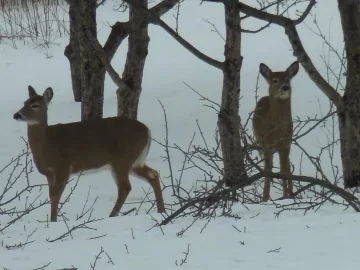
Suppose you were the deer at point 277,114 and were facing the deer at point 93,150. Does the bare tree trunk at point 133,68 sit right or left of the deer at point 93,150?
right

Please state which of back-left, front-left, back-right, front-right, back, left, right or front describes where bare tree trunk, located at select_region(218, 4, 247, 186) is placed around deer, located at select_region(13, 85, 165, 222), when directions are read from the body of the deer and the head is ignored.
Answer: back

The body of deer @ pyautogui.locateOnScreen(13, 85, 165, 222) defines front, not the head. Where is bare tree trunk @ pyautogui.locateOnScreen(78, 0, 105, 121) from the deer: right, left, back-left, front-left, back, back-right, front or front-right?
right

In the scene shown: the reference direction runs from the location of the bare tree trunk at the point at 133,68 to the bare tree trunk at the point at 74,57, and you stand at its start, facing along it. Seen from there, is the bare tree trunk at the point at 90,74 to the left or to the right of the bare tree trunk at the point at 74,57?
left

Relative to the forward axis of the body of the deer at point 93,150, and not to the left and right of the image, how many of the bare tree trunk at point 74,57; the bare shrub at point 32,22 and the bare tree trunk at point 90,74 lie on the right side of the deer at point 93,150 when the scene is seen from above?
3

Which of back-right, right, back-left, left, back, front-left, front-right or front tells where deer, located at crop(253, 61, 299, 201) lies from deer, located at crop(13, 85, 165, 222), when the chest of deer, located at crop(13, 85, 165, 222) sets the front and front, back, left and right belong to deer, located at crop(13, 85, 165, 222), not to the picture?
back

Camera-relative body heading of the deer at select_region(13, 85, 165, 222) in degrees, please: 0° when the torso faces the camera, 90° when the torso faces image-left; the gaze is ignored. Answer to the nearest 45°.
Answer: approximately 90°

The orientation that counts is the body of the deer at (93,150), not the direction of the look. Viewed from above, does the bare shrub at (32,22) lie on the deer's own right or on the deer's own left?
on the deer's own right
